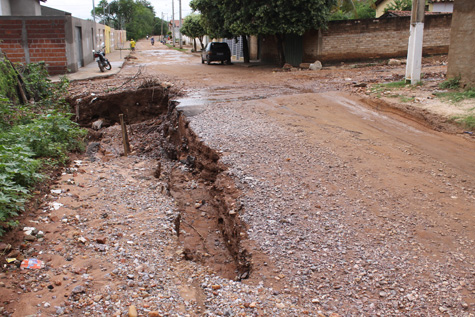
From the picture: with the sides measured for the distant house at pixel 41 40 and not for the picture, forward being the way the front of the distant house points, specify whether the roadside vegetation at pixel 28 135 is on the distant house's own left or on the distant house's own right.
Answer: on the distant house's own right

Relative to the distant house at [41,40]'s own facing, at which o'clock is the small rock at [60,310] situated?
The small rock is roughly at 3 o'clock from the distant house.

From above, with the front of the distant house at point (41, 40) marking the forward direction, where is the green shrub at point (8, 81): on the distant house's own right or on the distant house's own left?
on the distant house's own right

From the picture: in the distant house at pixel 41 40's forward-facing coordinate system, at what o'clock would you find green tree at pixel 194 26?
The green tree is roughly at 10 o'clock from the distant house.

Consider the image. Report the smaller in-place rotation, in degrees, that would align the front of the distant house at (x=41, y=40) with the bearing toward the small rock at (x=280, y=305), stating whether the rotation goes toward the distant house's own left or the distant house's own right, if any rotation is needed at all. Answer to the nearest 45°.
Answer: approximately 90° to the distant house's own right

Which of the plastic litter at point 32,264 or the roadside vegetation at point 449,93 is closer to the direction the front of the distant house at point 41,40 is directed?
the roadside vegetation

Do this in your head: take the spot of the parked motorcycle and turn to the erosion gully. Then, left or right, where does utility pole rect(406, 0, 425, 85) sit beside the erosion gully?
left

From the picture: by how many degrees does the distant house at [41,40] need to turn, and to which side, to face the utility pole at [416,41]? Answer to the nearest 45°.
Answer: approximately 45° to its right

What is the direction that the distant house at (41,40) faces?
to the viewer's right

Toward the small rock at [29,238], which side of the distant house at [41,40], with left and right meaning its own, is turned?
right

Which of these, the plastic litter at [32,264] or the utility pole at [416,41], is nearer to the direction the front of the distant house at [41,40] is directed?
the utility pole
